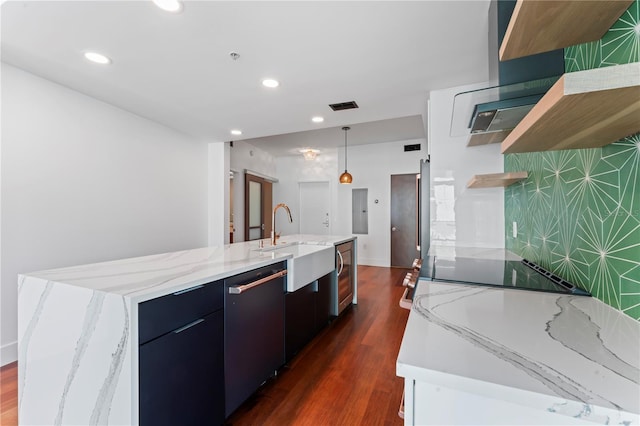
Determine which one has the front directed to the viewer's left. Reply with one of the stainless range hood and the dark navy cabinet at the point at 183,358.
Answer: the stainless range hood

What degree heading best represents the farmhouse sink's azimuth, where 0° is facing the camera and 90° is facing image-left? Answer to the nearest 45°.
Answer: approximately 315°

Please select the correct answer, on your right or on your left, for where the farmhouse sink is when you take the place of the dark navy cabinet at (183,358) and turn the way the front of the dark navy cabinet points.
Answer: on your left

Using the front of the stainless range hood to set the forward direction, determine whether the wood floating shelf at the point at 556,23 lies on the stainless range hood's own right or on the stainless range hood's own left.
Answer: on the stainless range hood's own left

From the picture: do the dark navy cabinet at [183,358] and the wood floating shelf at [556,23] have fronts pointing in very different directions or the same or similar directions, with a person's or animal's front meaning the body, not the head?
very different directions

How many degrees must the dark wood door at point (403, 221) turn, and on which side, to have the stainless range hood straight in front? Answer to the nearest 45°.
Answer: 0° — it already faces it

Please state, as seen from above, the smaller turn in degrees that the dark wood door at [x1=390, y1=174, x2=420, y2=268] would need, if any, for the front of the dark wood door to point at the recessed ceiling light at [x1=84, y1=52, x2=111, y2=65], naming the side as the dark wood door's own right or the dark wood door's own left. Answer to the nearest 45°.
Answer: approximately 45° to the dark wood door's own right

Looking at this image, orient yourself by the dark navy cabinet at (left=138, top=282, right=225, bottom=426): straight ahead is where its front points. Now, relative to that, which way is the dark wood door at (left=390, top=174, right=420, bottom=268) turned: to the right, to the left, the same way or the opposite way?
to the right

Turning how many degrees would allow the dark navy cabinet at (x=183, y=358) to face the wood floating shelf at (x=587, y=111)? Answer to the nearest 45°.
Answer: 0° — it already faces it

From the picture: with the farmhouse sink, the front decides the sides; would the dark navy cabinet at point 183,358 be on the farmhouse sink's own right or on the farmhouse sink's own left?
on the farmhouse sink's own right

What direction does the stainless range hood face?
to the viewer's left

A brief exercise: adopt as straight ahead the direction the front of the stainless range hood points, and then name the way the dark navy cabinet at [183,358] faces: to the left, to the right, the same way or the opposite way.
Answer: the opposite way

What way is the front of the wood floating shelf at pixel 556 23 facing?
to the viewer's left
